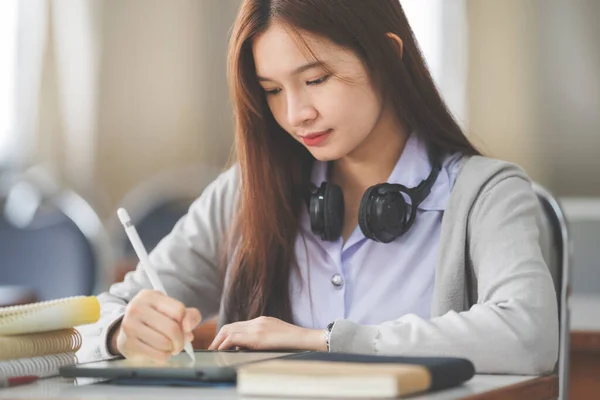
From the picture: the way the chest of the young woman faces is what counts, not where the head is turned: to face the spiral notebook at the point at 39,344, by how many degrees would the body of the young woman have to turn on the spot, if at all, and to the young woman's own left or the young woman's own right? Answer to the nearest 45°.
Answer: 0° — they already face it

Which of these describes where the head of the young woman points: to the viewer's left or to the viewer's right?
to the viewer's left

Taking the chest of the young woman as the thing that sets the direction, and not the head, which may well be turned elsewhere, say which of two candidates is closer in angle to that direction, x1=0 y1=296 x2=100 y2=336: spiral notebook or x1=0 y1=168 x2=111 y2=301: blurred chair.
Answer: the spiral notebook

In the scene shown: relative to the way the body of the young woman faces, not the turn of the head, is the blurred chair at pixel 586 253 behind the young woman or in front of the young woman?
behind

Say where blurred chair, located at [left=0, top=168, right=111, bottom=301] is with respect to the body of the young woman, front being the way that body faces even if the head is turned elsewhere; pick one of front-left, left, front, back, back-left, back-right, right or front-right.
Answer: right

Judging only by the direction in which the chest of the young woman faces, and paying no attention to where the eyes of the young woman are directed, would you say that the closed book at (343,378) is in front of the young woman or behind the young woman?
in front

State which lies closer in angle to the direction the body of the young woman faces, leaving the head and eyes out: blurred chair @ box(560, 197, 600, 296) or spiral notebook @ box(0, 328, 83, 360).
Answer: the spiral notebook

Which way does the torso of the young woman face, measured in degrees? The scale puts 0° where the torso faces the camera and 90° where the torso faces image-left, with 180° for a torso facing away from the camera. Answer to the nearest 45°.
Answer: approximately 45°

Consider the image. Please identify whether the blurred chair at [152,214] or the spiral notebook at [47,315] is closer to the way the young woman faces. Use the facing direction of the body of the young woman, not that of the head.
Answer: the spiral notebook
